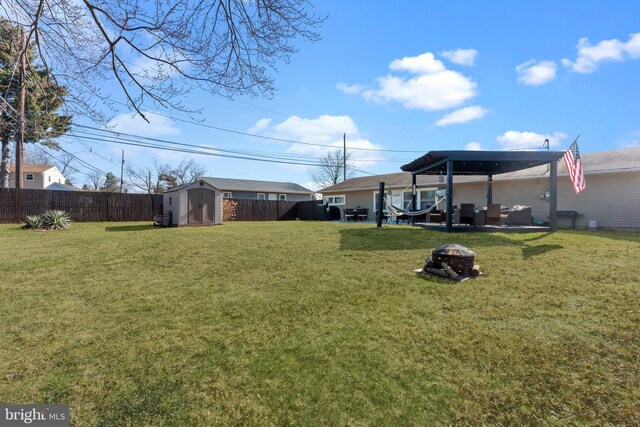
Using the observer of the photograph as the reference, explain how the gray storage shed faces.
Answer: facing the viewer and to the right of the viewer

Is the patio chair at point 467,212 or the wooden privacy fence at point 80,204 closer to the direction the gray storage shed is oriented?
the patio chair

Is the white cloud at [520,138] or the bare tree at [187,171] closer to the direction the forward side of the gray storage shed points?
the white cloud

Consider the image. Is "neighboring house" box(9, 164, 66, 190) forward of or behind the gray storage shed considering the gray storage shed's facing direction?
behind

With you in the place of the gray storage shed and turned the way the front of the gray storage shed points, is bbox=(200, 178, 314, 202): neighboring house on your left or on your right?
on your left

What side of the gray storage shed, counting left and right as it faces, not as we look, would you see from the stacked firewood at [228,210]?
left
